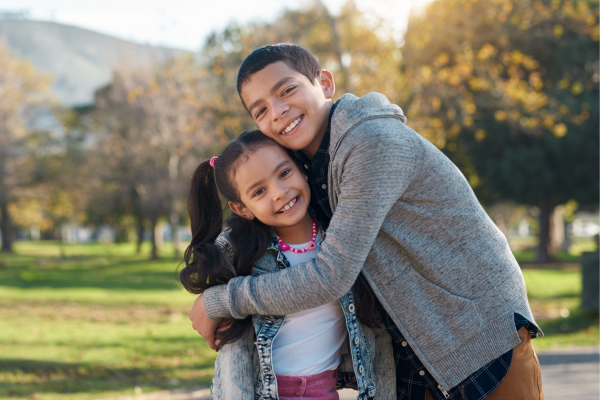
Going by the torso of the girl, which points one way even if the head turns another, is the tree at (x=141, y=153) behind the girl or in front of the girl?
behind

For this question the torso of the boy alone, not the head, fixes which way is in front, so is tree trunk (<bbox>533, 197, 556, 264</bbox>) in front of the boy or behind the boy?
behind

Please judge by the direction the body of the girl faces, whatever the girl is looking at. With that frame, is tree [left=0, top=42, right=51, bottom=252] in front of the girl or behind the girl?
behind

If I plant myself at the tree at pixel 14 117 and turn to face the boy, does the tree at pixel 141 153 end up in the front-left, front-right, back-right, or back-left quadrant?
front-left

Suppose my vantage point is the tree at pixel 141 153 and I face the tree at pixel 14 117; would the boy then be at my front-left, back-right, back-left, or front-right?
back-left

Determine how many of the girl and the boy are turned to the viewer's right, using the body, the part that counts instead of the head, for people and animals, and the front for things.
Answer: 0

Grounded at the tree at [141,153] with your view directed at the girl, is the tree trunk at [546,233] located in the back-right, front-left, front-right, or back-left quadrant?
front-left

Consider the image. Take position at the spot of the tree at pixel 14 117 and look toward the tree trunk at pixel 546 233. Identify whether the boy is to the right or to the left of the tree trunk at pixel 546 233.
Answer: right

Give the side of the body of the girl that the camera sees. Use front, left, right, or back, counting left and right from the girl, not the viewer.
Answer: front
